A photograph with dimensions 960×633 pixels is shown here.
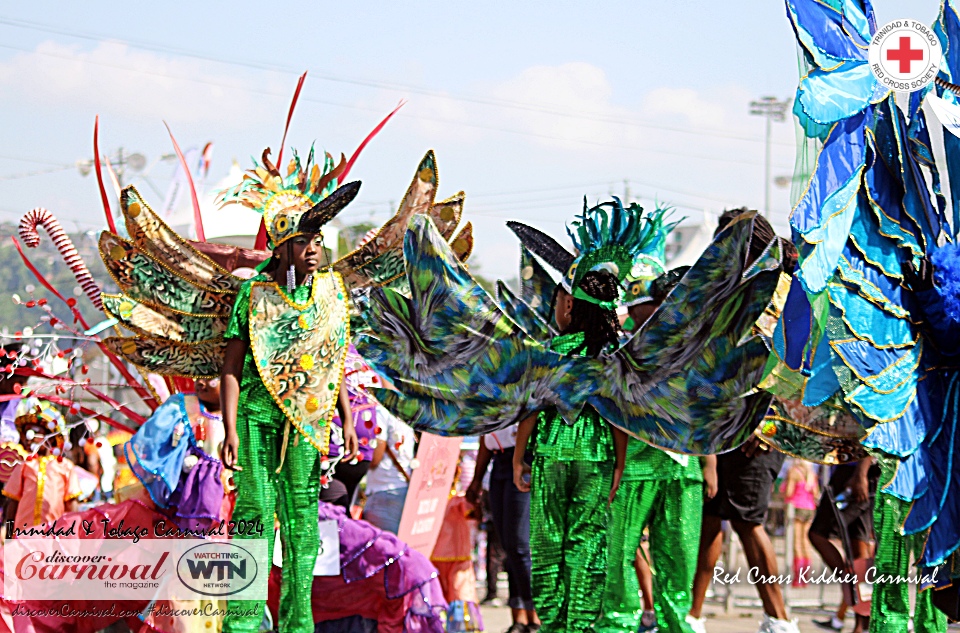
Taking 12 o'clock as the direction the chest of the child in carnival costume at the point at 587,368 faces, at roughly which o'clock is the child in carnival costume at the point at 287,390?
the child in carnival costume at the point at 287,390 is roughly at 9 o'clock from the child in carnival costume at the point at 587,368.

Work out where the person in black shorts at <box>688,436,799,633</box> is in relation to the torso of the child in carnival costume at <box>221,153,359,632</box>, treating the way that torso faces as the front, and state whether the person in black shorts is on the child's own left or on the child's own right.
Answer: on the child's own left

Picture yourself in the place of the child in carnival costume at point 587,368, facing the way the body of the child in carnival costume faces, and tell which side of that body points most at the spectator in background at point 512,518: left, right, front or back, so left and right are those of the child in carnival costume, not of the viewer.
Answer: front

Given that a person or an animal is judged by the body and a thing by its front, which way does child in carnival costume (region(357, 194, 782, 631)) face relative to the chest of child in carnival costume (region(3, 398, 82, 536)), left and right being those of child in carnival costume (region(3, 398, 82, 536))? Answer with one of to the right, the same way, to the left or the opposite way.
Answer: the opposite way

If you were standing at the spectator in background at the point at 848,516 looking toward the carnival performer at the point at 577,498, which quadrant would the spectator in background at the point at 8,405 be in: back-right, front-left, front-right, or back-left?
front-right

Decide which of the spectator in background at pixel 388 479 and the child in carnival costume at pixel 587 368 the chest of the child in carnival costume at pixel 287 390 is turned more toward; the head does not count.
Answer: the child in carnival costume

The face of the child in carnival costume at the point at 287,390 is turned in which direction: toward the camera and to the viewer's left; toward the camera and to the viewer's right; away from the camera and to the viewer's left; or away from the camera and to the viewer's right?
toward the camera and to the viewer's right

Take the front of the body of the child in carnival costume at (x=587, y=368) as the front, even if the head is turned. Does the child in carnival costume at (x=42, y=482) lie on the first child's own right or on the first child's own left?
on the first child's own left

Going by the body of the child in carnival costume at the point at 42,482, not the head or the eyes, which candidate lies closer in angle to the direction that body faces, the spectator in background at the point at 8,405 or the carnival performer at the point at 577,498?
the carnival performer

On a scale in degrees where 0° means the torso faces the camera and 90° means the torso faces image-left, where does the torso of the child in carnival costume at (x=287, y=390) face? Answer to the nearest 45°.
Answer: approximately 315°

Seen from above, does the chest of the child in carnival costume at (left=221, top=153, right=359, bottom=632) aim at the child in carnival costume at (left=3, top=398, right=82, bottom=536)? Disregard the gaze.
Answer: no

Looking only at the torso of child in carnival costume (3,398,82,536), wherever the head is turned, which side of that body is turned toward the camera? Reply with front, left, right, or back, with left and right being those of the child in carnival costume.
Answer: front

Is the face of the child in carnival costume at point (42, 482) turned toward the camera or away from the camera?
toward the camera

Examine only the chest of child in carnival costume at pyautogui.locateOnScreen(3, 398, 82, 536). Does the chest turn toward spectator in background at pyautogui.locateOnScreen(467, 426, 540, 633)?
no

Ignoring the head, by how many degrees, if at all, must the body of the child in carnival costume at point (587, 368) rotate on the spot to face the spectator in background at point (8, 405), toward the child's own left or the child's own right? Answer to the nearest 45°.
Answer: approximately 45° to the child's own left

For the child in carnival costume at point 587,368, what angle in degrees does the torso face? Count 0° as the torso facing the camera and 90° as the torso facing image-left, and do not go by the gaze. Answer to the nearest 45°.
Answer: approximately 180°

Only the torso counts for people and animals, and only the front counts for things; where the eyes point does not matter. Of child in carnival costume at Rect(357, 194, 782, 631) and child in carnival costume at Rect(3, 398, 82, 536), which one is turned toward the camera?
child in carnival costume at Rect(3, 398, 82, 536)
